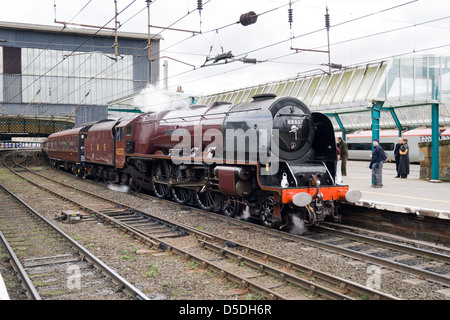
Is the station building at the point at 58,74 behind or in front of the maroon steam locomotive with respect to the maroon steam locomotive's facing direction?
behind

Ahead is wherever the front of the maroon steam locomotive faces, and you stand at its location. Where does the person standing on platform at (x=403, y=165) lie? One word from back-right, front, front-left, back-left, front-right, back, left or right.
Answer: left

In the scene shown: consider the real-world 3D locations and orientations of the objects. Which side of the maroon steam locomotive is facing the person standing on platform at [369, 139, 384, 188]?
front

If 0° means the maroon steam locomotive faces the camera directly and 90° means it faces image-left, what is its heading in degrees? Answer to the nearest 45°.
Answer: approximately 315°

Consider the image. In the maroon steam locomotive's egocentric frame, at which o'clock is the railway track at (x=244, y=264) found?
The railway track is roughly at 2 o'clock from the maroon steam locomotive.

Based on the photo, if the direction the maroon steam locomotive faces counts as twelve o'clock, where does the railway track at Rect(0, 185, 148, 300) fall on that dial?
The railway track is roughly at 3 o'clock from the maroon steam locomotive.
